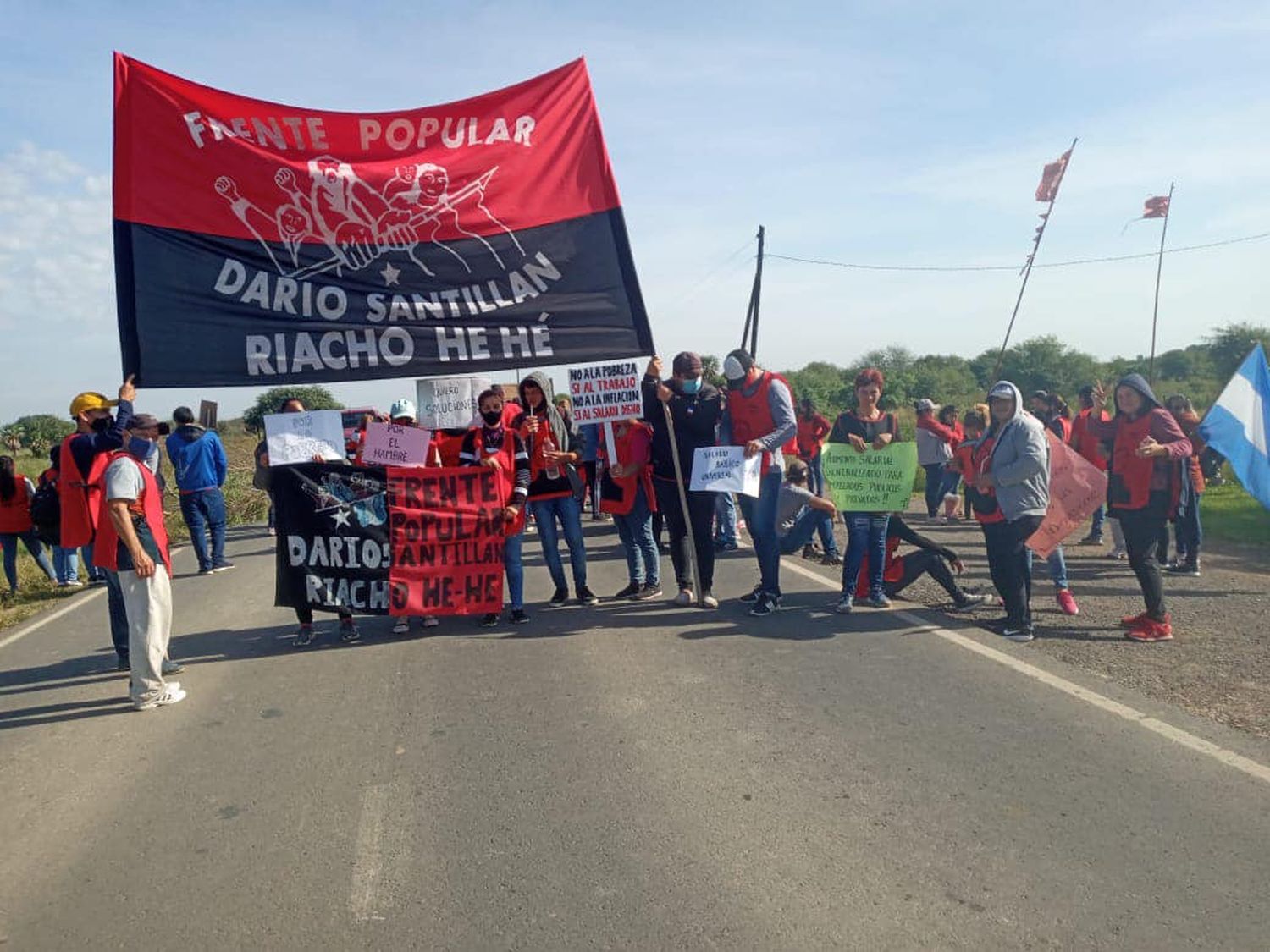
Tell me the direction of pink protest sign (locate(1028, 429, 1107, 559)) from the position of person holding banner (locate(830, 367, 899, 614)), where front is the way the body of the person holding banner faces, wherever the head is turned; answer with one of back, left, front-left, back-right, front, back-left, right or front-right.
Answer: left

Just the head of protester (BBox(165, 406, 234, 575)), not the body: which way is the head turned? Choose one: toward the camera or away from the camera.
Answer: away from the camera

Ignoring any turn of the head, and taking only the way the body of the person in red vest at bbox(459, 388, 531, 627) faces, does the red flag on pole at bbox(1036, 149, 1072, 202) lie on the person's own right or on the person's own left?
on the person's own left

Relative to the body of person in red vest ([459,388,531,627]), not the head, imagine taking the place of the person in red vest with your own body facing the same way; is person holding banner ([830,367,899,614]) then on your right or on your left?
on your left

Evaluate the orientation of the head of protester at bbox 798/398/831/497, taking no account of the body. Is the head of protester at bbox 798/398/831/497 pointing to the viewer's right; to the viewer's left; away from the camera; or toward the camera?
toward the camera

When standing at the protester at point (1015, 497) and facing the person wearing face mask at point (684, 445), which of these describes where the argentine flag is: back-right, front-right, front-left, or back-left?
back-right

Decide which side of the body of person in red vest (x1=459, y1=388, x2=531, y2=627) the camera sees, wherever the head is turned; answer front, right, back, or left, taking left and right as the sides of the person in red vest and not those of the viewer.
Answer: front

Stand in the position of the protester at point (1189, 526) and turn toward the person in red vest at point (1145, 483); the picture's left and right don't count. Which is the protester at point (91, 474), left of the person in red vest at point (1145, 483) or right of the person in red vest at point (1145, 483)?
right

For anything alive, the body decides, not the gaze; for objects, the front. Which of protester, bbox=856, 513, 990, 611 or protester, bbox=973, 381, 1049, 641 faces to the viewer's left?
protester, bbox=973, 381, 1049, 641

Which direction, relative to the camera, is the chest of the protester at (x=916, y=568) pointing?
to the viewer's right

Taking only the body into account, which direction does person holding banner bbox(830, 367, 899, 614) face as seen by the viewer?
toward the camera

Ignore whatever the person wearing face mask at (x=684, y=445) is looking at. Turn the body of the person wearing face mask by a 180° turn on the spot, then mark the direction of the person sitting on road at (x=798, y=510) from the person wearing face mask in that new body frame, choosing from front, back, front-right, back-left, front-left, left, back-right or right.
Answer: front-right

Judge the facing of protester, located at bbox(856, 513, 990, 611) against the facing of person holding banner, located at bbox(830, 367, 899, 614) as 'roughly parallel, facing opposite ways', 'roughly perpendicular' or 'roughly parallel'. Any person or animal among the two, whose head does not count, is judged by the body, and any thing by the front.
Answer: roughly perpendicular
